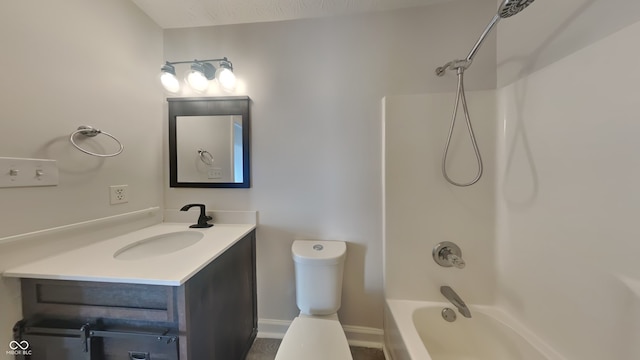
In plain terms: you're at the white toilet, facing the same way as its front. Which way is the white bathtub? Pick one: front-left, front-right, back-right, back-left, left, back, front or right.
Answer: left

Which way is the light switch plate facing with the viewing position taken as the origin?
facing the viewer and to the right of the viewer

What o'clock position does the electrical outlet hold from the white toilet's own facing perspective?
The electrical outlet is roughly at 3 o'clock from the white toilet.

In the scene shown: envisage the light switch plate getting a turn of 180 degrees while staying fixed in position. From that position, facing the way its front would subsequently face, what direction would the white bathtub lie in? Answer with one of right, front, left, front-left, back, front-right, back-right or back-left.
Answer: back

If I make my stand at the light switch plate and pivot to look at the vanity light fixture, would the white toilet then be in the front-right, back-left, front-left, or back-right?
front-right

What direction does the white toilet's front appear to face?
toward the camera

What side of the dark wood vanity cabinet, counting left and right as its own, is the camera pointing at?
front

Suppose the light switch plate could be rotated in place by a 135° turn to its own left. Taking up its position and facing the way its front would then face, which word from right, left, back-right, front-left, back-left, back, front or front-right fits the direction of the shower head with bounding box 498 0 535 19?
back-right

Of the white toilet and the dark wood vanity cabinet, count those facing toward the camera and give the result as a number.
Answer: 2

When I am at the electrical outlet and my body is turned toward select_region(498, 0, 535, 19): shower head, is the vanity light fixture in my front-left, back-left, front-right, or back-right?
front-left

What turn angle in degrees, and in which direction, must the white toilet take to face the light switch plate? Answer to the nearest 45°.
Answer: approximately 90° to its right

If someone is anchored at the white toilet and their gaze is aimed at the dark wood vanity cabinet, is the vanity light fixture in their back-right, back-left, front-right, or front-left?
front-right

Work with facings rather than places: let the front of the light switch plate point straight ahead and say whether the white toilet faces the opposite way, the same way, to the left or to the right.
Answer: to the right
